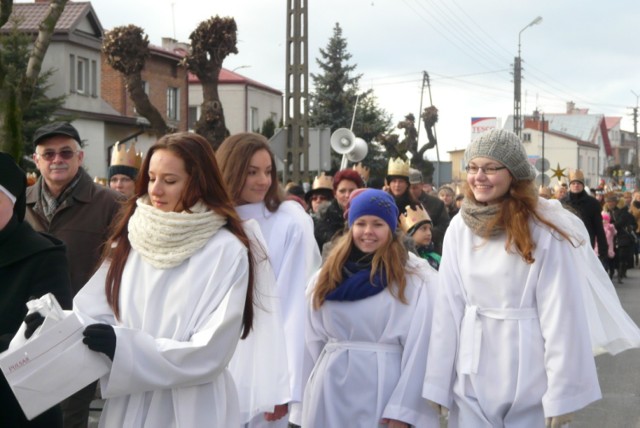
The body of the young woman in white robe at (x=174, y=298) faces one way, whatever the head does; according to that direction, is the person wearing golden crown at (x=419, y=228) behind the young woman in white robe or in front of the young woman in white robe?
behind

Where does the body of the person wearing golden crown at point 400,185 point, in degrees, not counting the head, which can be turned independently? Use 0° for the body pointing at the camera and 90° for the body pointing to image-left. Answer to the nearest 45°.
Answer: approximately 0°

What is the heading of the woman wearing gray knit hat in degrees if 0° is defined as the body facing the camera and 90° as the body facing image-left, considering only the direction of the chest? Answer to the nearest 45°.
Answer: approximately 45°

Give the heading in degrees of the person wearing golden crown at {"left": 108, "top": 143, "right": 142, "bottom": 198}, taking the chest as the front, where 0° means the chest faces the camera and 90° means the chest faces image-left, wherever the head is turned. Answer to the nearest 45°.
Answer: approximately 0°

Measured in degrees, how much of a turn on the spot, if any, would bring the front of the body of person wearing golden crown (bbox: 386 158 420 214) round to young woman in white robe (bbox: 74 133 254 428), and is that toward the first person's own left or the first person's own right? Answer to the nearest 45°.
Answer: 0° — they already face them

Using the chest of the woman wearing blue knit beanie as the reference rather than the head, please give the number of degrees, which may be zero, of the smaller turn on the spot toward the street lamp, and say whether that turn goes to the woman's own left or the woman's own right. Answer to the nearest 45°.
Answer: approximately 180°

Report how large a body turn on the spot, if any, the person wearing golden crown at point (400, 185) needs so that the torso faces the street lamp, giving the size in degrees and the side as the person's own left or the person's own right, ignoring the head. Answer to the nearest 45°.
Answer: approximately 180°

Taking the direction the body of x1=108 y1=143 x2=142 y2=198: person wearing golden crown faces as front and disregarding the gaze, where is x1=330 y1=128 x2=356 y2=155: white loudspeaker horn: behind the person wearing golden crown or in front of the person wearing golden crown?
behind

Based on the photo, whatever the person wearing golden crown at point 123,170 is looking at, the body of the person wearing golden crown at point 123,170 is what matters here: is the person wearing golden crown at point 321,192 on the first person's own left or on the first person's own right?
on the first person's own left

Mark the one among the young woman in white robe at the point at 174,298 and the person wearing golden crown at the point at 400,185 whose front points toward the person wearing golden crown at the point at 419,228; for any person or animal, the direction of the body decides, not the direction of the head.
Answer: the person wearing golden crown at the point at 400,185
